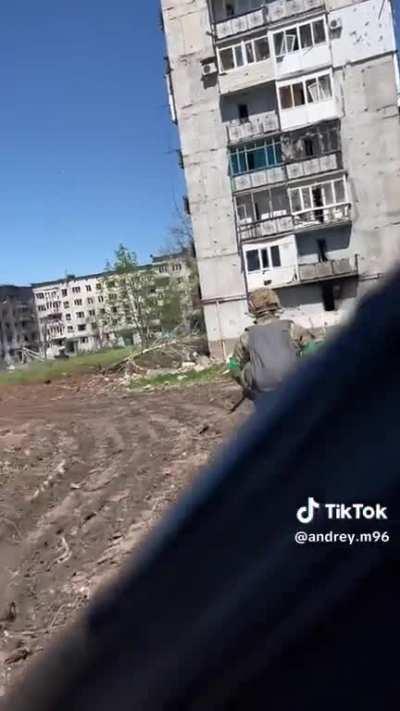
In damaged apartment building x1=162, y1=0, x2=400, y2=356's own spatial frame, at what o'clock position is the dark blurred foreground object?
The dark blurred foreground object is roughly at 12 o'clock from the damaged apartment building.

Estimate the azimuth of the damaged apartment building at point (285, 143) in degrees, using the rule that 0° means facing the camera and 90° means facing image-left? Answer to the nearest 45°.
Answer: approximately 0°

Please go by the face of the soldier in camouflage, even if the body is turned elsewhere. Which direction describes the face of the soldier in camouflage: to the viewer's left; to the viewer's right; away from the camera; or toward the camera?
away from the camera

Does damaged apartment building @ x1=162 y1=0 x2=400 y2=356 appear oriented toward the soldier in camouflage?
yes
